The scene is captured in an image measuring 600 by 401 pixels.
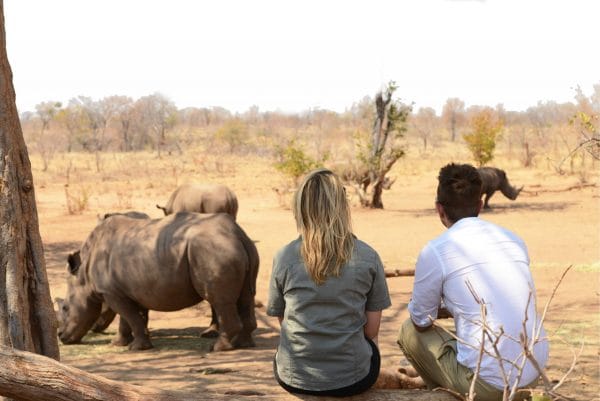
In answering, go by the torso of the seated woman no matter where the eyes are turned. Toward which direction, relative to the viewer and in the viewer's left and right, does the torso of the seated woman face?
facing away from the viewer

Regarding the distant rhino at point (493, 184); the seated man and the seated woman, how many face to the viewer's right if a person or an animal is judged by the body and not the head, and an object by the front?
1

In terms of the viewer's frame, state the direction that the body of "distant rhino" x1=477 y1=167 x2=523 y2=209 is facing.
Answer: to the viewer's right

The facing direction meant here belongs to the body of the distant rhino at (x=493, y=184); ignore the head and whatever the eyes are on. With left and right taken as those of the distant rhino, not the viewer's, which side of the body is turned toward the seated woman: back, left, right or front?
right

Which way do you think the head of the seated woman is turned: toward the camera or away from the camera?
away from the camera
